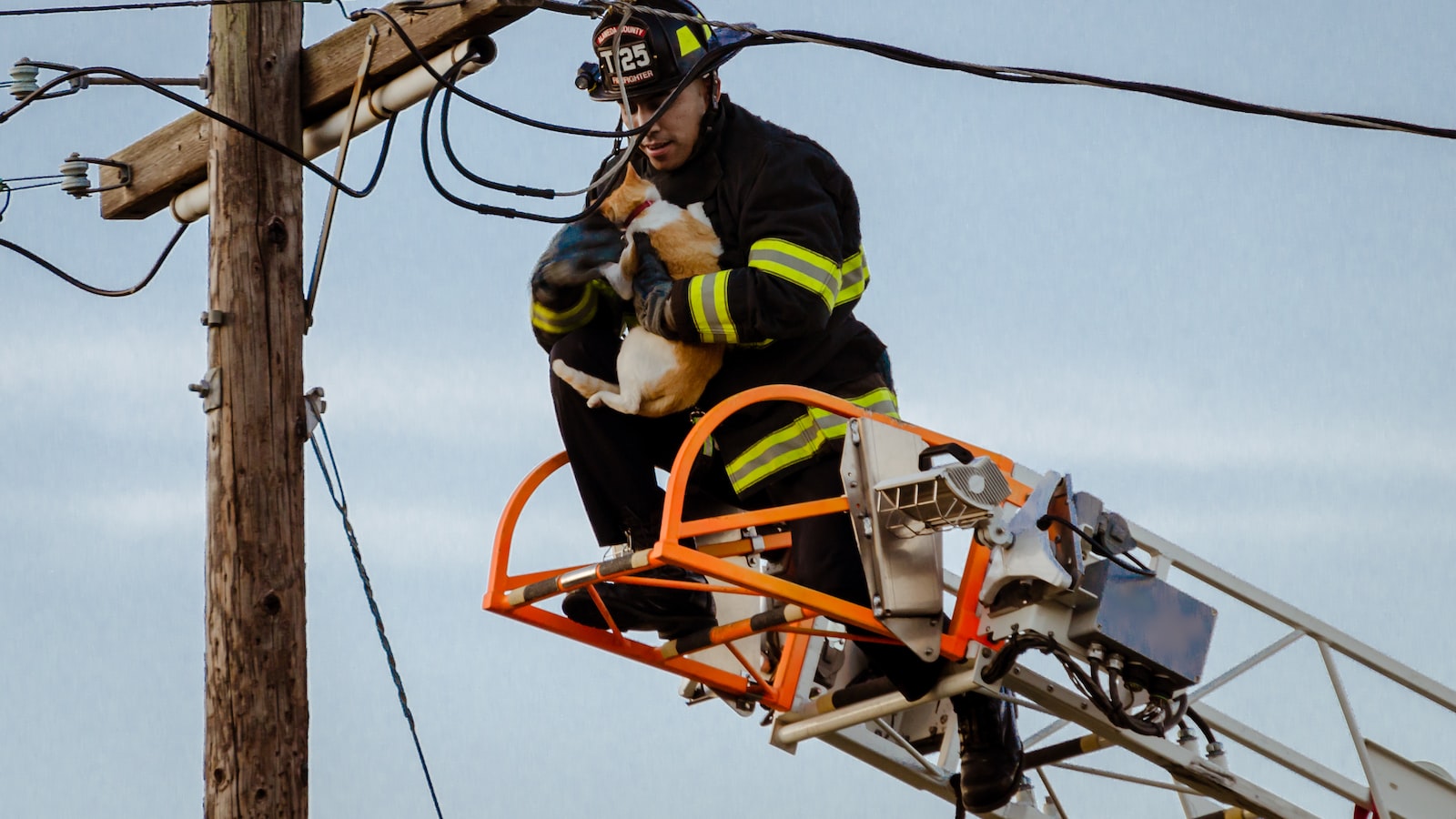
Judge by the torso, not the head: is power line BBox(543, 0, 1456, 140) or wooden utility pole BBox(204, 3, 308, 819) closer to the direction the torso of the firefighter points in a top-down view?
the wooden utility pole

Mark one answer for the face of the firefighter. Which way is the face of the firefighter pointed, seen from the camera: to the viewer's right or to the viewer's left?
to the viewer's left

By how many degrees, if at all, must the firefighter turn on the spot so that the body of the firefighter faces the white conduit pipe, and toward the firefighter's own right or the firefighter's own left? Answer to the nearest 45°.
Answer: approximately 45° to the firefighter's own right

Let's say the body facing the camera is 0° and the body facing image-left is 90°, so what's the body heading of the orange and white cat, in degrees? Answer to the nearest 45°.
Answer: approximately 90°

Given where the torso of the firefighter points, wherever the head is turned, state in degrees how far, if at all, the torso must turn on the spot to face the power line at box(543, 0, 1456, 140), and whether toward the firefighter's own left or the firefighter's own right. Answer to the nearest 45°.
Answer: approximately 135° to the firefighter's own left

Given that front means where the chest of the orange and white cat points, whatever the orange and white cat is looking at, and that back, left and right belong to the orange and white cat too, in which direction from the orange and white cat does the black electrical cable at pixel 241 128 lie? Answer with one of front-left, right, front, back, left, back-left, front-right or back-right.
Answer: front

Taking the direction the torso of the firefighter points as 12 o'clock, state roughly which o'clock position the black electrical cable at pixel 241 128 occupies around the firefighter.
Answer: The black electrical cable is roughly at 1 o'clock from the firefighter.

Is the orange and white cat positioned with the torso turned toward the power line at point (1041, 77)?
no

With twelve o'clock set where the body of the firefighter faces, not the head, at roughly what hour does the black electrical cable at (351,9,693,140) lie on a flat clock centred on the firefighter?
The black electrical cable is roughly at 1 o'clock from the firefighter.

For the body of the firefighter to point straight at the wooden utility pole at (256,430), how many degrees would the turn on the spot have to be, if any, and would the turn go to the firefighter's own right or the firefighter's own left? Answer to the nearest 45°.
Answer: approximately 45° to the firefighter's own right

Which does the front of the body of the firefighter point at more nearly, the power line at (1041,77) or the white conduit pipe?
the white conduit pipe

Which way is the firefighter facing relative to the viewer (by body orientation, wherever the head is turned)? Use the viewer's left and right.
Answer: facing the viewer and to the left of the viewer
